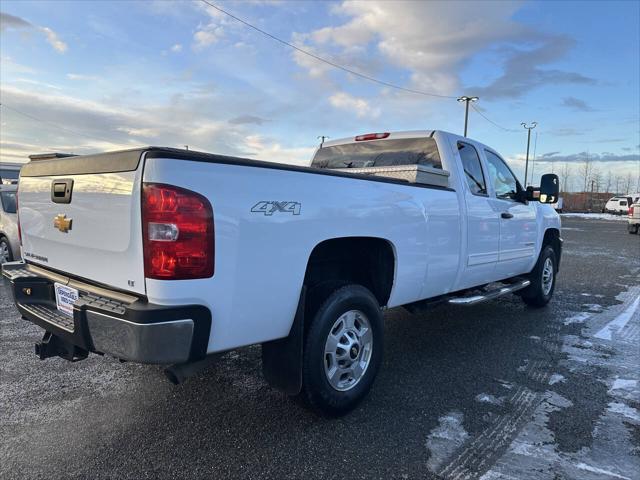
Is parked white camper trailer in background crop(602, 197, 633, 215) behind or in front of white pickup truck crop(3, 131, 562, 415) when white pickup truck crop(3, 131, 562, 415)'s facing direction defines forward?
in front

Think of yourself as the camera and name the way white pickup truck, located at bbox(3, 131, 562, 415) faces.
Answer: facing away from the viewer and to the right of the viewer

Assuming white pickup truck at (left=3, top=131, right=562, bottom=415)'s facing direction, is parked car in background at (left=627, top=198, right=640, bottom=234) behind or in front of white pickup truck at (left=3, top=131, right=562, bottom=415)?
in front

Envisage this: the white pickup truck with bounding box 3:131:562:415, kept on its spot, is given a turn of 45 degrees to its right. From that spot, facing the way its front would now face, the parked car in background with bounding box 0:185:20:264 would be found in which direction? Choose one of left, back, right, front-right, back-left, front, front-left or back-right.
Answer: back-left
